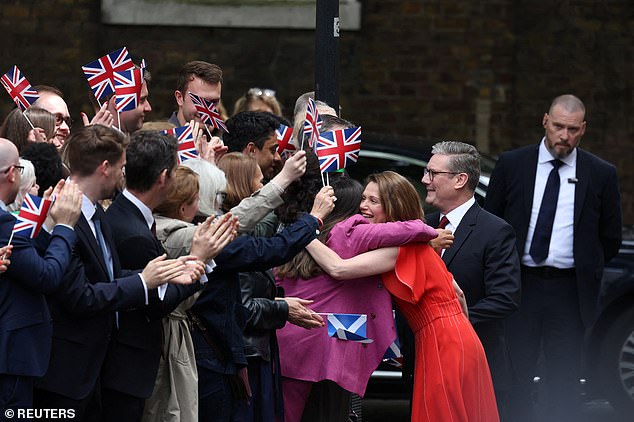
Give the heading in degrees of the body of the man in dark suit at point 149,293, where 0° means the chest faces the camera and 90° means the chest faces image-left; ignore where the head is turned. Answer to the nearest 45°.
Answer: approximately 270°

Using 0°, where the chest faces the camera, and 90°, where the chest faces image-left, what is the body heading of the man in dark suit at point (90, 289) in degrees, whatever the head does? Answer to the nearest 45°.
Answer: approximately 270°

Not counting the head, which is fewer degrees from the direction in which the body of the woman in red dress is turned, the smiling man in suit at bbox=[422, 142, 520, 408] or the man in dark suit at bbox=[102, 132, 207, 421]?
the man in dark suit

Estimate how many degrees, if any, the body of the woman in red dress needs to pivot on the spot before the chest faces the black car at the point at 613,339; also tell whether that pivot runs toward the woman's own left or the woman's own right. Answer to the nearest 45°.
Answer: approximately 135° to the woman's own right

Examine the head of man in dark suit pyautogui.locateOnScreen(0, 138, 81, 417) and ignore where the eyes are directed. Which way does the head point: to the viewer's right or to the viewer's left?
to the viewer's right

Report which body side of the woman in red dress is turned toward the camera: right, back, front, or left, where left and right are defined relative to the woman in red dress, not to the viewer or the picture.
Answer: left
